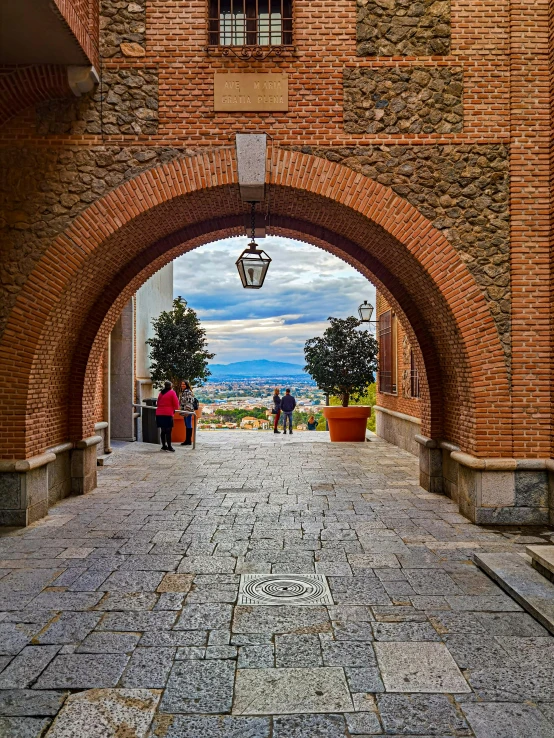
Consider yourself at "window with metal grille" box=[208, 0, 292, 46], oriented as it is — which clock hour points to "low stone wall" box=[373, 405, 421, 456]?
The low stone wall is roughly at 7 o'clock from the window with metal grille.

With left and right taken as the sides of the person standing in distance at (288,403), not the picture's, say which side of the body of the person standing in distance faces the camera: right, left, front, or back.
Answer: back

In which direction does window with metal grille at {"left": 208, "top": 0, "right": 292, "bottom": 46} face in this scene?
toward the camera

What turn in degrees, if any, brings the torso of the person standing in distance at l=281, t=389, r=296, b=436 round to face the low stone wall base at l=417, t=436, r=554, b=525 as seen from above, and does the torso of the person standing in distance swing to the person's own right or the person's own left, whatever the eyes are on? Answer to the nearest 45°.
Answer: approximately 180°

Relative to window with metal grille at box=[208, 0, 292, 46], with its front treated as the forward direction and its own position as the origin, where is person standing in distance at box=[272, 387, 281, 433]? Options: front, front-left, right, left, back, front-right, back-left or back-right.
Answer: back

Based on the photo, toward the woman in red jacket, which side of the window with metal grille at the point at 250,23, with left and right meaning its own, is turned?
back

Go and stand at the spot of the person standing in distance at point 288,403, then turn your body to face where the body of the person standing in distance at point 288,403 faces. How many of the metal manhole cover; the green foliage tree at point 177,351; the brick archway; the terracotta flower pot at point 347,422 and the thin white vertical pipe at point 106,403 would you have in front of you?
0

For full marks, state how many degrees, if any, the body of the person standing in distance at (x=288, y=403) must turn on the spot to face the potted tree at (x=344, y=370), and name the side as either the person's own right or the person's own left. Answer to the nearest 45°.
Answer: approximately 135° to the person's own right

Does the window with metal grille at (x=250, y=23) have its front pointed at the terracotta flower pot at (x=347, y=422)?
no

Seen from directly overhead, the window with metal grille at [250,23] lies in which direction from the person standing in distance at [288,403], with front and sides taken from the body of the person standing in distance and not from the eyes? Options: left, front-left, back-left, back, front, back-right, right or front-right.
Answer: back

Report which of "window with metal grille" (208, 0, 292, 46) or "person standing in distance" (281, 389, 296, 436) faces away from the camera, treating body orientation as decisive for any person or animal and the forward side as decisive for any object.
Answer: the person standing in distance

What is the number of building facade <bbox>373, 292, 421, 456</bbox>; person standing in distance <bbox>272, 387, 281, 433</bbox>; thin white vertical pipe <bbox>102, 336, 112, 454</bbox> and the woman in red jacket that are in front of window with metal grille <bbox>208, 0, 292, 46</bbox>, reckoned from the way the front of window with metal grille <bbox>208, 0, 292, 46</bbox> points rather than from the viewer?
0

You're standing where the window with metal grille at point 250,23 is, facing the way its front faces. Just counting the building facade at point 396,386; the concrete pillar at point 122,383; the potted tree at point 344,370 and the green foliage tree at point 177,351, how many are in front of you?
0

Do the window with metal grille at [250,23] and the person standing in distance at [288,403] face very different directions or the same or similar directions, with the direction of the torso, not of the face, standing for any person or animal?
very different directions

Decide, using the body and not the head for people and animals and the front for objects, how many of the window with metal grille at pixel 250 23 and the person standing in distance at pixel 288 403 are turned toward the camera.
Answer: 1
